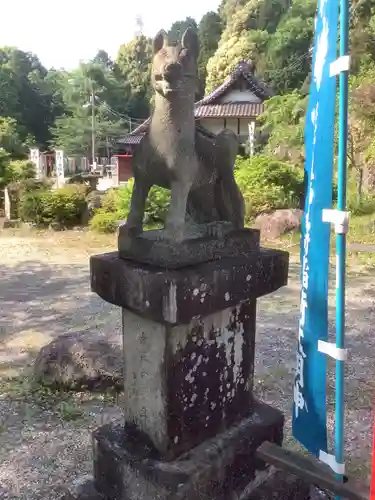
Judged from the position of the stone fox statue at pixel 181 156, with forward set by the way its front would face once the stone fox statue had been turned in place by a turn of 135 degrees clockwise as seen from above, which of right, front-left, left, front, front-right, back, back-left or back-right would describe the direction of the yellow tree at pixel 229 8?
front

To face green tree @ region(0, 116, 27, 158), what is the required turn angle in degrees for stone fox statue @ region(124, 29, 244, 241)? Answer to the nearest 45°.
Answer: approximately 135° to its right

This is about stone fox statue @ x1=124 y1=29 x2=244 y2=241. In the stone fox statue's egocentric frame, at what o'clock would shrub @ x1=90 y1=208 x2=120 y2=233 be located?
The shrub is roughly at 4 o'clock from the stone fox statue.

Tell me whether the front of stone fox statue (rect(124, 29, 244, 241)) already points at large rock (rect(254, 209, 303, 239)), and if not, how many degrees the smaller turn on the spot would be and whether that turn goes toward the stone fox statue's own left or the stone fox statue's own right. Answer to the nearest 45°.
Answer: approximately 135° to the stone fox statue's own right

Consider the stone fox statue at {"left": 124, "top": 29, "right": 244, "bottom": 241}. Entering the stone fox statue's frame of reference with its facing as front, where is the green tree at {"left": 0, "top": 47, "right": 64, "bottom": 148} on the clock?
The green tree is roughly at 4 o'clock from the stone fox statue.

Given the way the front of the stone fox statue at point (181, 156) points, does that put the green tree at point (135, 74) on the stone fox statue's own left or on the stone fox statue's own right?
on the stone fox statue's own right

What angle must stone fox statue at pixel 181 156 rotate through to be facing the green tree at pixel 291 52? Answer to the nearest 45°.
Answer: approximately 135° to its right

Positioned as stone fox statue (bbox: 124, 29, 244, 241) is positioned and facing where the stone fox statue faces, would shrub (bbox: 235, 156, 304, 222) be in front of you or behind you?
behind

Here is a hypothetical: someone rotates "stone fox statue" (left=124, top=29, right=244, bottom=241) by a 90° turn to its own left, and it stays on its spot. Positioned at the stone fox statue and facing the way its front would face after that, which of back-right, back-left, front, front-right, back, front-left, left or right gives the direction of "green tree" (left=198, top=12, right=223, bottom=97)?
back-left

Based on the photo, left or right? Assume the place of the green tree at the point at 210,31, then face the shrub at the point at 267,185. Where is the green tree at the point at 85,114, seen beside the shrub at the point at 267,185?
right

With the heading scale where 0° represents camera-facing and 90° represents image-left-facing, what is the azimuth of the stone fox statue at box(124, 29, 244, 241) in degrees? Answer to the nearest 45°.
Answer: approximately 45°
